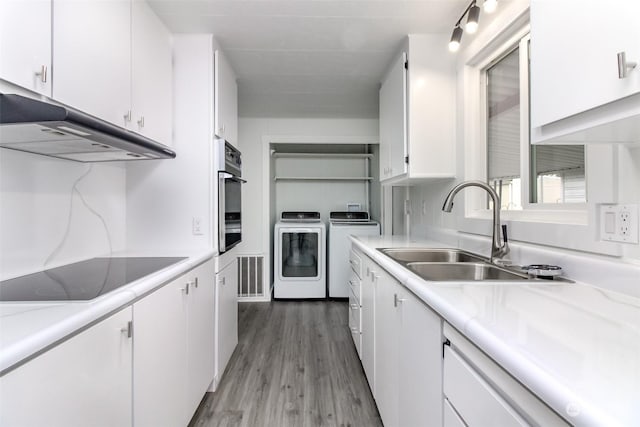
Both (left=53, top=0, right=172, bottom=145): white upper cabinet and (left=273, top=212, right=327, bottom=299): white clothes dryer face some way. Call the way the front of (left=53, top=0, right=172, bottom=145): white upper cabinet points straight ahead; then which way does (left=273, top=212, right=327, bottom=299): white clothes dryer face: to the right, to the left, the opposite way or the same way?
to the right

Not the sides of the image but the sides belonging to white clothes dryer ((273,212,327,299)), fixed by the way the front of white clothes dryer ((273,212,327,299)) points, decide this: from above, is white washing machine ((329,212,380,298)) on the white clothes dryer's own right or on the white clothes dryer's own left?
on the white clothes dryer's own left

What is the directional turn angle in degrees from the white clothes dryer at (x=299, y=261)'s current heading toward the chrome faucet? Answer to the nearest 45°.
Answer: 0° — it already faces it

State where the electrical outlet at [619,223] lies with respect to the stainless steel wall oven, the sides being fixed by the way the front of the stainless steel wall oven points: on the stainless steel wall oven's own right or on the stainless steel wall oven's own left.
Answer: on the stainless steel wall oven's own right

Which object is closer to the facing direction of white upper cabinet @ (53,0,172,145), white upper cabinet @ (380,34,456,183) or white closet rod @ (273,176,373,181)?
the white upper cabinet

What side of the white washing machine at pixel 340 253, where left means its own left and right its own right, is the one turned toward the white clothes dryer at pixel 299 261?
right

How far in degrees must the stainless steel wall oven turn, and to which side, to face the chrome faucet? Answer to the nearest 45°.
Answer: approximately 45° to its right

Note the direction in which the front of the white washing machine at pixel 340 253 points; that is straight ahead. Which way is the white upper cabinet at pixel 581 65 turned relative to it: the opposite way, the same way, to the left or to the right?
to the right

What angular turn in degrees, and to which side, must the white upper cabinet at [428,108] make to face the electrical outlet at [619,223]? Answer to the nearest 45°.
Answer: approximately 135° to its left

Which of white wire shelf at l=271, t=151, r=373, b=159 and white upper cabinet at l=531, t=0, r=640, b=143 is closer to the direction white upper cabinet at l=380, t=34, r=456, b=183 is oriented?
the white wire shelf

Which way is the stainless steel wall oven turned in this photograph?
to the viewer's right

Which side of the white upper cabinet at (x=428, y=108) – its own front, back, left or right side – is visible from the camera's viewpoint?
left

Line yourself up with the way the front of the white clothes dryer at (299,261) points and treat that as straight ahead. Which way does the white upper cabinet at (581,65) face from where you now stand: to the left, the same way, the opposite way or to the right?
to the right

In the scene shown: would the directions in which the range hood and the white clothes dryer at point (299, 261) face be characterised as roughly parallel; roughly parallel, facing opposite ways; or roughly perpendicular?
roughly perpendicular
